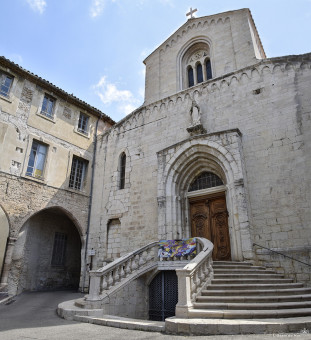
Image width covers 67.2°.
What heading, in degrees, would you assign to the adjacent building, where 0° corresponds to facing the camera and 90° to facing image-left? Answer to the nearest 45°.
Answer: approximately 315°
